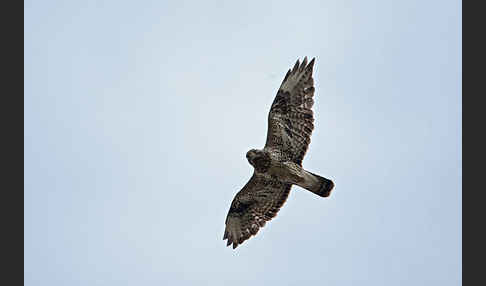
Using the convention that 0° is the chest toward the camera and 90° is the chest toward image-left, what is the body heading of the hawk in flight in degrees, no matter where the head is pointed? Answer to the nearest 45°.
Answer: approximately 90°
